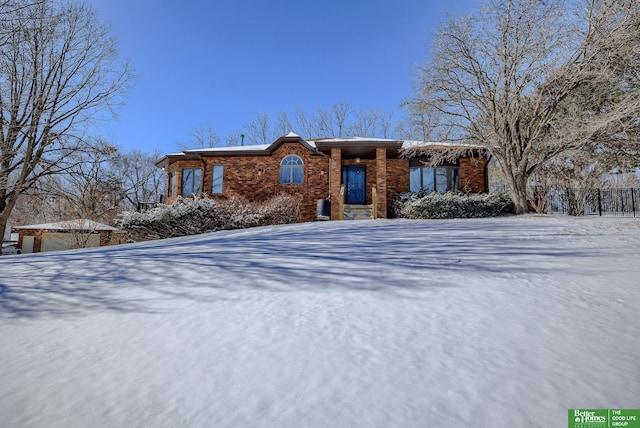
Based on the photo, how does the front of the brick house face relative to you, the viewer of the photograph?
facing the viewer

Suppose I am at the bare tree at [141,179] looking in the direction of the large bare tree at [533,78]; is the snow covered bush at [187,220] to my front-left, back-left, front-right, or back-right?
front-right

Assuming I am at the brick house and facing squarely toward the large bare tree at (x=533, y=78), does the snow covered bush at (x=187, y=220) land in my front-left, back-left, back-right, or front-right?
back-right

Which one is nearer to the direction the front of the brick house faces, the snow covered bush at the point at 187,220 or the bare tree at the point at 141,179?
the snow covered bush

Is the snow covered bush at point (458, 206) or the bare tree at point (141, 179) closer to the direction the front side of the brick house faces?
the snow covered bush

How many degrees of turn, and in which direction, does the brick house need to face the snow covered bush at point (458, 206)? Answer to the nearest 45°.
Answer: approximately 90° to its left

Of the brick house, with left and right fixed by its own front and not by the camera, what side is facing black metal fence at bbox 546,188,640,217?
left

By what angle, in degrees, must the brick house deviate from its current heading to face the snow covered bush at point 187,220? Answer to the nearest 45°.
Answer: approximately 45° to its right

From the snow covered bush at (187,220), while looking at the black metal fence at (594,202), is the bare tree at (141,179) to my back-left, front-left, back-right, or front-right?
back-left
